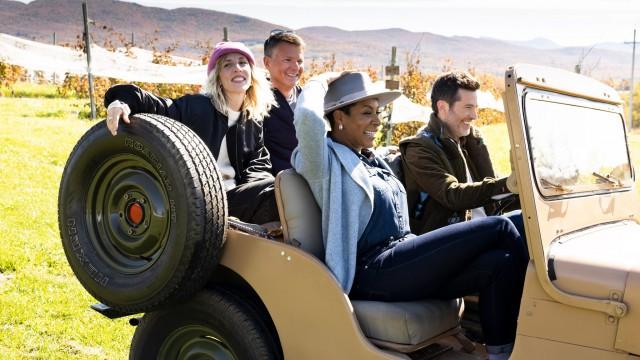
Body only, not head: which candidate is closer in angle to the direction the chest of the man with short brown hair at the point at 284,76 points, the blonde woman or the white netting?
the blonde woman

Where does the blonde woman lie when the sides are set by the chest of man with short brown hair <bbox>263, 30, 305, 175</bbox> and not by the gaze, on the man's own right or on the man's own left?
on the man's own right

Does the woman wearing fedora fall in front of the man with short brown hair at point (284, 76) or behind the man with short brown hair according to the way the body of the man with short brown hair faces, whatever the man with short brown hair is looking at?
in front

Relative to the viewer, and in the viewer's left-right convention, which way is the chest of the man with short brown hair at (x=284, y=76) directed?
facing the viewer and to the right of the viewer

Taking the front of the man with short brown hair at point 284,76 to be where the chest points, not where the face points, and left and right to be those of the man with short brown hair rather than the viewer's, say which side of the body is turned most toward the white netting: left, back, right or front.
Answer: back
